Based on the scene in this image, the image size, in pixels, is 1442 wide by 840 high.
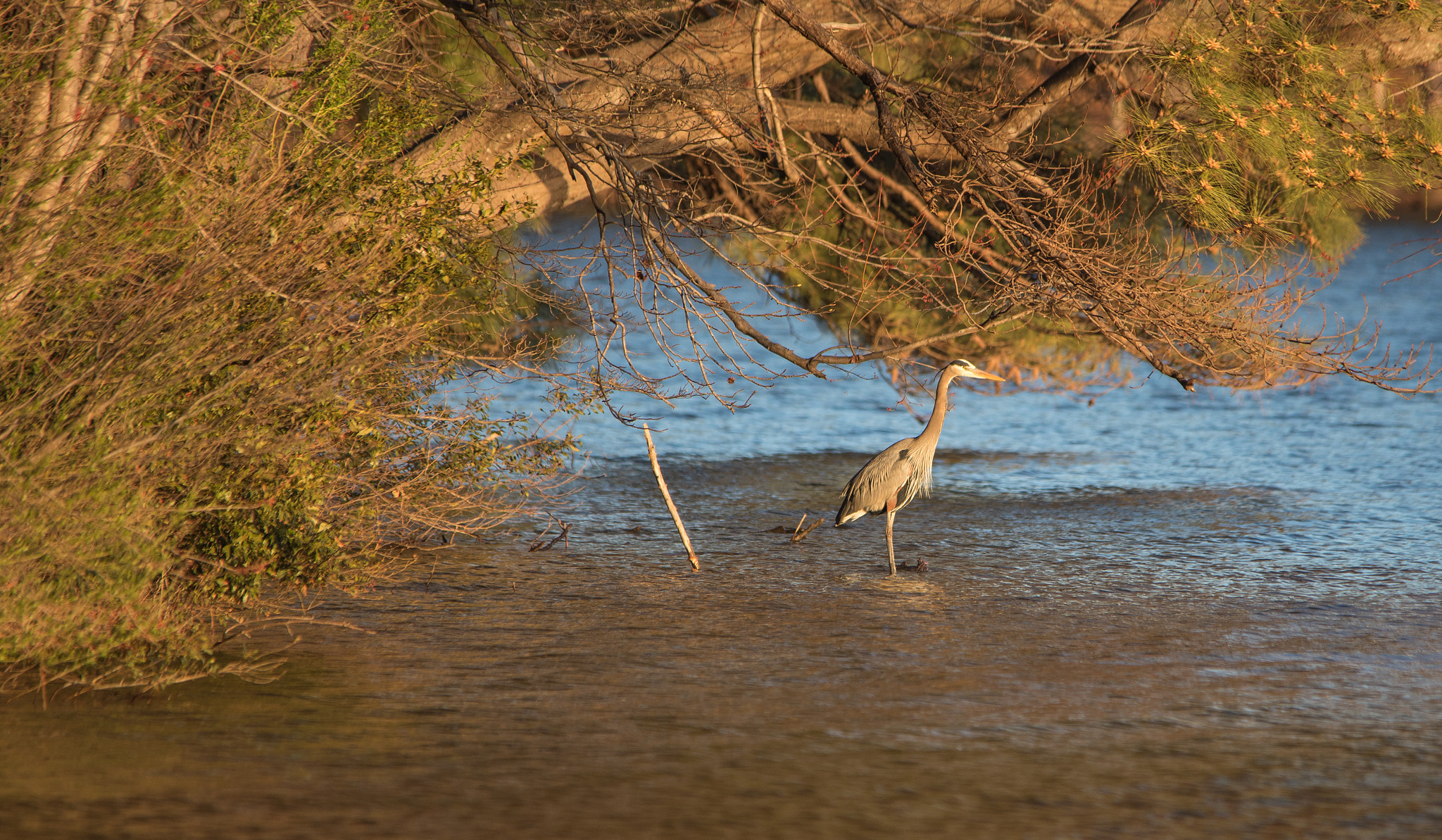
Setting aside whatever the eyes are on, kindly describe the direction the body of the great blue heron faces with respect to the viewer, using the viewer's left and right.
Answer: facing to the right of the viewer

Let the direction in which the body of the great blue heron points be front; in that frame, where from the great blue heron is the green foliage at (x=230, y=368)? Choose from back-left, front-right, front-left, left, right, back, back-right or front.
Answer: back-right
